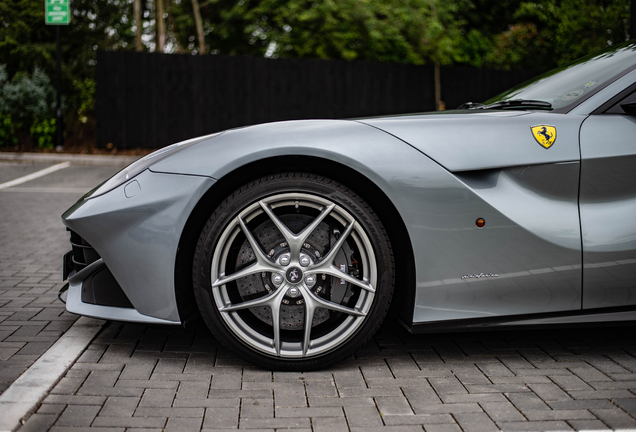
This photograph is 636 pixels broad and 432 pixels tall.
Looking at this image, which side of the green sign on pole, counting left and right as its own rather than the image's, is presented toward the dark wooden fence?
left

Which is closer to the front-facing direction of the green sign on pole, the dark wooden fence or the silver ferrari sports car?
the silver ferrari sports car

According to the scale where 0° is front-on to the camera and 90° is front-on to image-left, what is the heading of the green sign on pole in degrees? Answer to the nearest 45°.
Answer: approximately 0°

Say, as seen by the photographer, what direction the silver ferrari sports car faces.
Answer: facing to the left of the viewer

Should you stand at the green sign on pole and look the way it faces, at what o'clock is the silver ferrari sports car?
The silver ferrari sports car is roughly at 12 o'clock from the green sign on pole.

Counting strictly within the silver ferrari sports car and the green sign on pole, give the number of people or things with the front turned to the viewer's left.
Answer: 1

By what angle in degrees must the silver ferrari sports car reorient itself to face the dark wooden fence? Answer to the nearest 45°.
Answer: approximately 90° to its right
